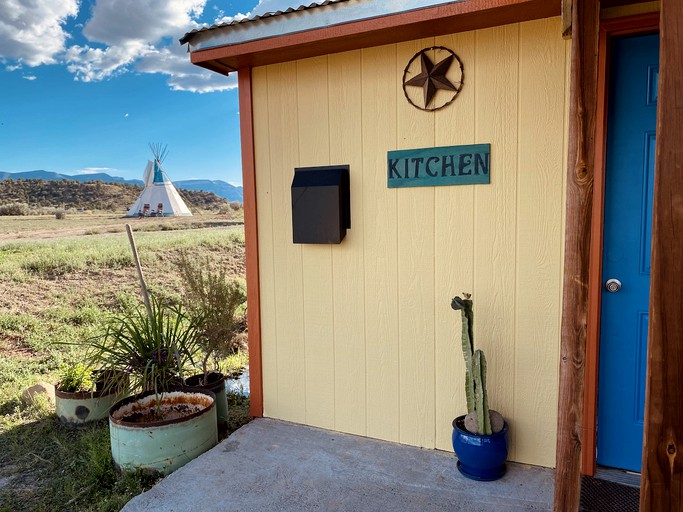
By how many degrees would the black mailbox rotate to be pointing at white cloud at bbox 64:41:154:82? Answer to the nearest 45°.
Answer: approximately 90° to its right

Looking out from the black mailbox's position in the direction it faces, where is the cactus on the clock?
The cactus is roughly at 9 o'clock from the black mailbox.

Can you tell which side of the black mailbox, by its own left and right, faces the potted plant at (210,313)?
right

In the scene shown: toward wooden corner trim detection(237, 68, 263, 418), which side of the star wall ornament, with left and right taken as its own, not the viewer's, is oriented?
right

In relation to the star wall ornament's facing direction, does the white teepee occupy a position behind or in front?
behind

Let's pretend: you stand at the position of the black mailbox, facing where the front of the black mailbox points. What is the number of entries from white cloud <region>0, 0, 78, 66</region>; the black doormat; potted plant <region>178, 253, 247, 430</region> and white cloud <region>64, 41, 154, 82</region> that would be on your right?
3

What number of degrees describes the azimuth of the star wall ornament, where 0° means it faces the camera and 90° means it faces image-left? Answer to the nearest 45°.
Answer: approximately 0°

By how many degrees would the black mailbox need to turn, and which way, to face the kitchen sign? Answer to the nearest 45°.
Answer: approximately 135° to its left

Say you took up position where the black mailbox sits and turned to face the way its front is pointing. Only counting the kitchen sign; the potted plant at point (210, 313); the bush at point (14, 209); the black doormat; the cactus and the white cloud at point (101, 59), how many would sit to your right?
3

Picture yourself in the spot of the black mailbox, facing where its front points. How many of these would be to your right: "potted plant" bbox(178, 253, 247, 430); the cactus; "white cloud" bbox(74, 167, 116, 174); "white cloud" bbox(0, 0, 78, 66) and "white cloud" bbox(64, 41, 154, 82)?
4
